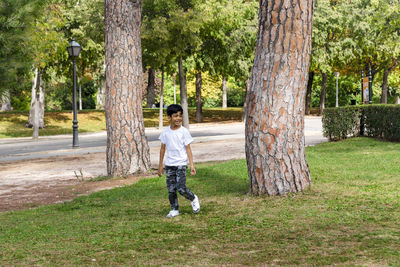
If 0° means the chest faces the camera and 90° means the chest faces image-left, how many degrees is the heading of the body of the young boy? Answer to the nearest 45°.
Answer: approximately 0°

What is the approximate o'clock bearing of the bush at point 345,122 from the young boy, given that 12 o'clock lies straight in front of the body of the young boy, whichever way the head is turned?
The bush is roughly at 7 o'clock from the young boy.

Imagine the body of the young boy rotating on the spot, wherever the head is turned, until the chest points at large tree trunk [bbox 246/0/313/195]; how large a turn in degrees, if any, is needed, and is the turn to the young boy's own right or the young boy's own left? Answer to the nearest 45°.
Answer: approximately 135° to the young boy's own left

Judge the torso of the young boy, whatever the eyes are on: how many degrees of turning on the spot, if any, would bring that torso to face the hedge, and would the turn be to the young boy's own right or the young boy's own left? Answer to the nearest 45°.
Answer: approximately 135° to the young boy's own left

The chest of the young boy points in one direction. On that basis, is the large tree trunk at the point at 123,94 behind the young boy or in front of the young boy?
behind

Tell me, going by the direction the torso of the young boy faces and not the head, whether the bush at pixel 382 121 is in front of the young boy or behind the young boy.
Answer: behind
